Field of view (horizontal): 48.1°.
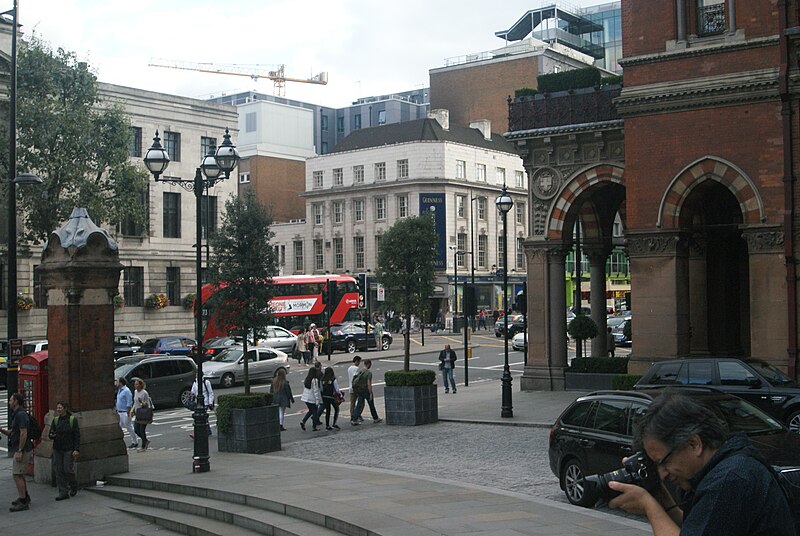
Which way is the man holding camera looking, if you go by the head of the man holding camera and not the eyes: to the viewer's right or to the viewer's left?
to the viewer's left

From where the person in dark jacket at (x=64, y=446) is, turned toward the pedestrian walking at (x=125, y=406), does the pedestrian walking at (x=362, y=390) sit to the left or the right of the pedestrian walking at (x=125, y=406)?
right

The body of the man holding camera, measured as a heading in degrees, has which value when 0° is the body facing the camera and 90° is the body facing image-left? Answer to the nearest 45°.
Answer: approximately 90°

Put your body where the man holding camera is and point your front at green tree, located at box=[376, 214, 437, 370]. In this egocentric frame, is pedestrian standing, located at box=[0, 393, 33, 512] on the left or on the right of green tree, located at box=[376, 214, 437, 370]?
left
